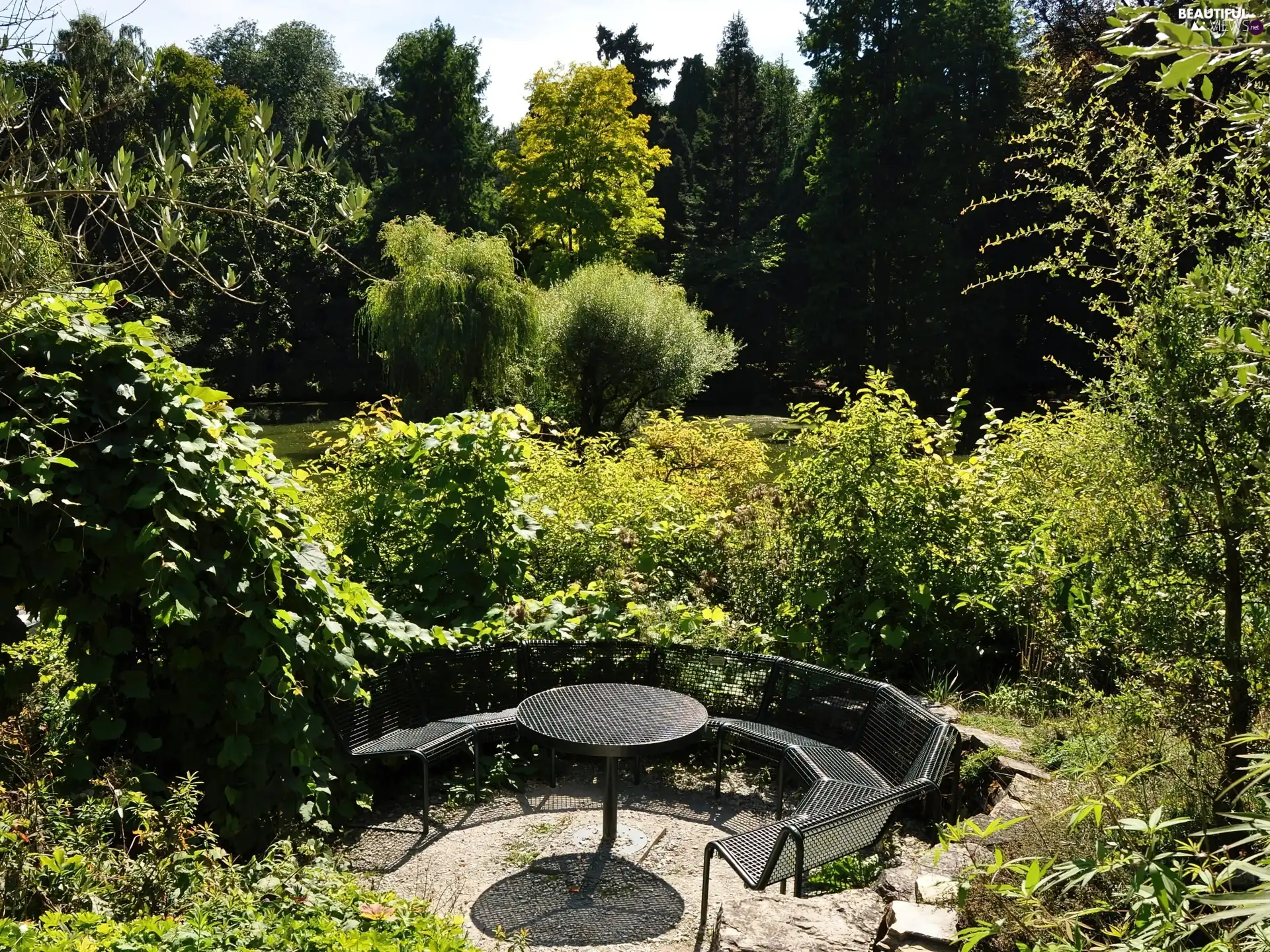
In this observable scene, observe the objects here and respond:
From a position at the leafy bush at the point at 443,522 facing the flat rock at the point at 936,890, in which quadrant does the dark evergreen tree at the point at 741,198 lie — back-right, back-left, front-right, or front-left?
back-left

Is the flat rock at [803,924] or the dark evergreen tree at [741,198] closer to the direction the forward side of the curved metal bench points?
the flat rock

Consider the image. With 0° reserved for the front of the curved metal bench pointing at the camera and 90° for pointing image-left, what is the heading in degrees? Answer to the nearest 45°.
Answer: approximately 45°

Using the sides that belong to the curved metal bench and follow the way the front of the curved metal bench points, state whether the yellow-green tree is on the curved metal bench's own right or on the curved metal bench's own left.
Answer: on the curved metal bench's own right

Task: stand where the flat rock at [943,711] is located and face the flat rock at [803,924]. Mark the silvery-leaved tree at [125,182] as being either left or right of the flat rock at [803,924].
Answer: right

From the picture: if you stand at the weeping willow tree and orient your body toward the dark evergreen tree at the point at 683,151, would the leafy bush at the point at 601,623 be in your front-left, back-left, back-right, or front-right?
back-right

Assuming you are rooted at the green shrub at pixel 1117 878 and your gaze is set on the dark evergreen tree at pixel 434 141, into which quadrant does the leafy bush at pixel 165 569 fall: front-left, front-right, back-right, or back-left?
front-left

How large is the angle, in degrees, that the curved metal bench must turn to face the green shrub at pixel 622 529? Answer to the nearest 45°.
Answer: approximately 135° to its right

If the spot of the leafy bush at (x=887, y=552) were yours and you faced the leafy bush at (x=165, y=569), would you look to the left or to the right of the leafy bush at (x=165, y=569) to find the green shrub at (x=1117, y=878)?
left

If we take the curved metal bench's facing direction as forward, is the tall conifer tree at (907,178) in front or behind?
behind

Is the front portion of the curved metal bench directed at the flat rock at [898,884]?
no

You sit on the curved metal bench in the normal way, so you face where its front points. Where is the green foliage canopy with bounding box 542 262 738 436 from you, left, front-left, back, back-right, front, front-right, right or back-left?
back-right

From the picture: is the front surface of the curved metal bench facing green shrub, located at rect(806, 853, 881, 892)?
no

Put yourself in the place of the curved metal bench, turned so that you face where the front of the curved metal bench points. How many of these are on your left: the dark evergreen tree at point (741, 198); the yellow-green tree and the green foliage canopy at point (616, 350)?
0

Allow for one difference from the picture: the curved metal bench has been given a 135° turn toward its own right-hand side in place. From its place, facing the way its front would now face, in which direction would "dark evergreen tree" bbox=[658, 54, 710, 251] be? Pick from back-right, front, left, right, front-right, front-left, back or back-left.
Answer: front
